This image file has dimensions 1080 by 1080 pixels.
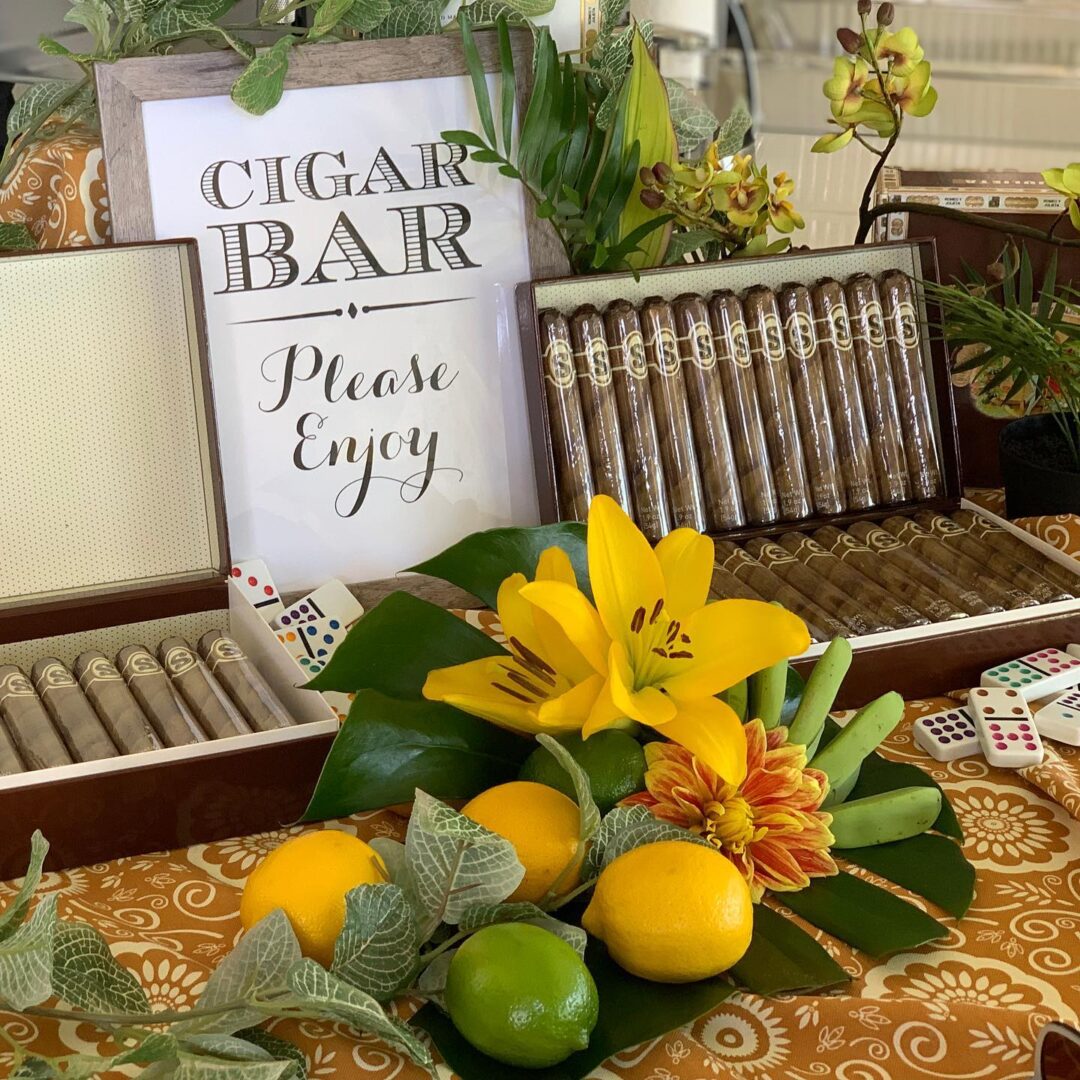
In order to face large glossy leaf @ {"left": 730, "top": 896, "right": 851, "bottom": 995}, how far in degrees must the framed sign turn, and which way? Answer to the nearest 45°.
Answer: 0° — it already faces it

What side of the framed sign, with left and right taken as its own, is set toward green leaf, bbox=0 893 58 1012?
front

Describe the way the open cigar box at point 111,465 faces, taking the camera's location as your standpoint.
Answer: facing the viewer

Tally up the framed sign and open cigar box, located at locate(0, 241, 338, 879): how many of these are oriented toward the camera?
2

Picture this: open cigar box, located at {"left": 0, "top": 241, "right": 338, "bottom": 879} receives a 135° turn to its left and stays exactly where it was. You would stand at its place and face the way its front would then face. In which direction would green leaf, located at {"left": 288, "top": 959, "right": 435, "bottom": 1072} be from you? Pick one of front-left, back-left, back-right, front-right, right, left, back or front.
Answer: back-right

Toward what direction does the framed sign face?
toward the camera

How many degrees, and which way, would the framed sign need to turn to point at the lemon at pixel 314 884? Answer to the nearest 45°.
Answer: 0° — it already faces it
